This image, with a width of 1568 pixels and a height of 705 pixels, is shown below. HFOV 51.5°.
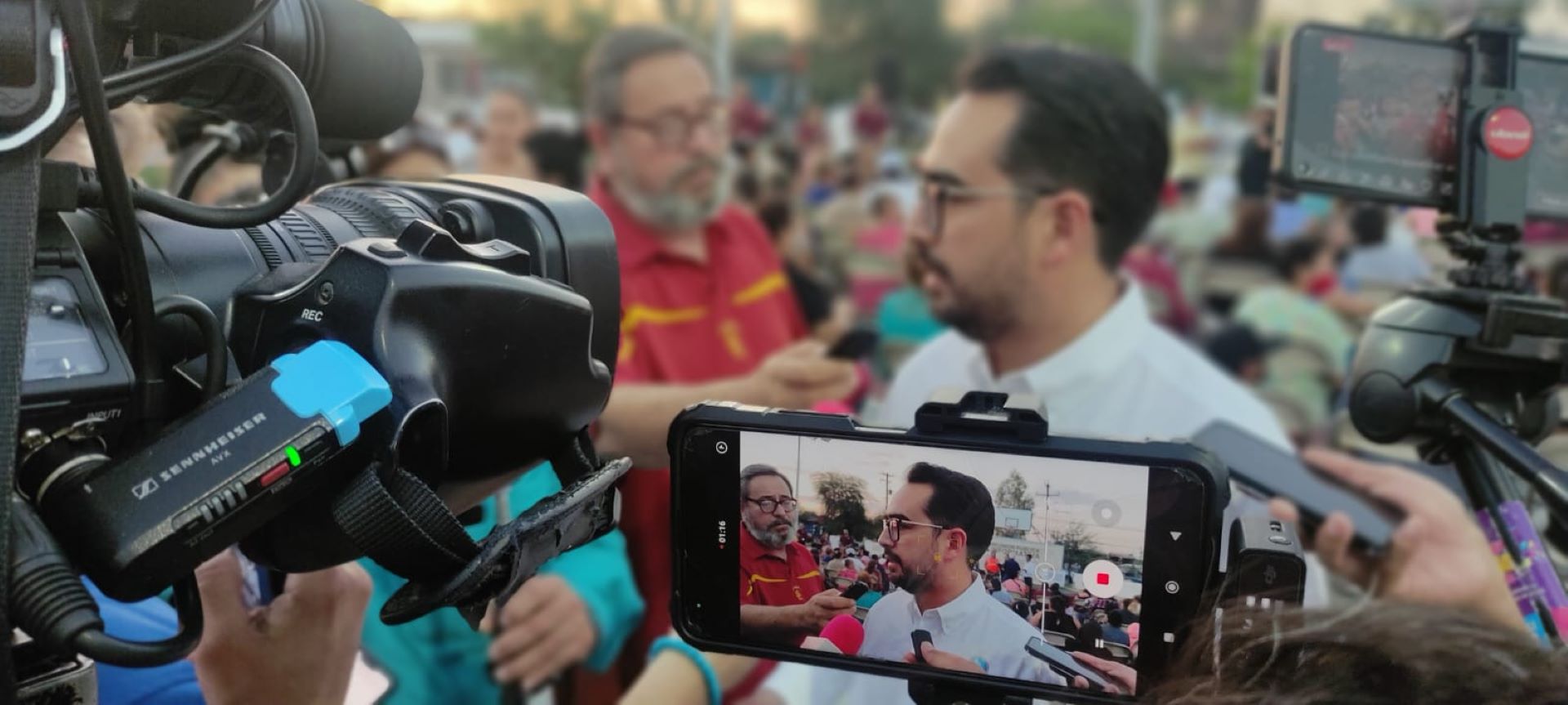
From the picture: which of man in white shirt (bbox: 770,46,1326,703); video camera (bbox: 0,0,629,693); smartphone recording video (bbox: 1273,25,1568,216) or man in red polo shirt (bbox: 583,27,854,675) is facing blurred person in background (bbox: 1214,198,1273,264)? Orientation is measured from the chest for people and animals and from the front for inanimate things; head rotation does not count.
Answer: the video camera

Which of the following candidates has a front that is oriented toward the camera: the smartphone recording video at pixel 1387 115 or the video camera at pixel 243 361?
the smartphone recording video

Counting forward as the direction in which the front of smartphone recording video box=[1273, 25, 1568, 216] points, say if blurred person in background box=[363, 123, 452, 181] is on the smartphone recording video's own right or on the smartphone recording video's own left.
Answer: on the smartphone recording video's own right

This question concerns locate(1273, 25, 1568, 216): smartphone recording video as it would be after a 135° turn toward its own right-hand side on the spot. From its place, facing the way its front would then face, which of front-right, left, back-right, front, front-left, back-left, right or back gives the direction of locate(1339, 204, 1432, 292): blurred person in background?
front-right

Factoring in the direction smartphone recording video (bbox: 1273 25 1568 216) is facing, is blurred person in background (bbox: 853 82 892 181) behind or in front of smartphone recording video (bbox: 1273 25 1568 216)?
behind

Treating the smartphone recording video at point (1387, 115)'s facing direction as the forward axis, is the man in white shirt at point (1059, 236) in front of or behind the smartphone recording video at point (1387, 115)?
behind

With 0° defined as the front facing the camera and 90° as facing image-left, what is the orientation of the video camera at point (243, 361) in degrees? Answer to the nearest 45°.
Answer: approximately 225°

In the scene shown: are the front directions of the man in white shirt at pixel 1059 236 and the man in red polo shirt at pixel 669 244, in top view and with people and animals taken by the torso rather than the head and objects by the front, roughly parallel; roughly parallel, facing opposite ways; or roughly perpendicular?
roughly perpendicular

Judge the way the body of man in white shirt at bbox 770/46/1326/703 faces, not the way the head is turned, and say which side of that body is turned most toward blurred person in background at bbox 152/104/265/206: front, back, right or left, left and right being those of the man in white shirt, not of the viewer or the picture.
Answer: front

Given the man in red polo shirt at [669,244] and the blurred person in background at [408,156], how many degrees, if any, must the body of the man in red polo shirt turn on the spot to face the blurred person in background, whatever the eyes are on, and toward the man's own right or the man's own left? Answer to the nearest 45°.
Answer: approximately 180°

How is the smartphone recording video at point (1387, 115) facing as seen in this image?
toward the camera

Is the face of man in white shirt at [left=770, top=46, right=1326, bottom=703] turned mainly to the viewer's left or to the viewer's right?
to the viewer's left

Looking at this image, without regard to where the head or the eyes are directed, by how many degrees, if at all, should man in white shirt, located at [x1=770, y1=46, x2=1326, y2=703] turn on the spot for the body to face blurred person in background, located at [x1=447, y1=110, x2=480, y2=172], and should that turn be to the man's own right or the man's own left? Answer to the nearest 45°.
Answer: approximately 90° to the man's own right

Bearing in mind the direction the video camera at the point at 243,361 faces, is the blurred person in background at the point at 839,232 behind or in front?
in front

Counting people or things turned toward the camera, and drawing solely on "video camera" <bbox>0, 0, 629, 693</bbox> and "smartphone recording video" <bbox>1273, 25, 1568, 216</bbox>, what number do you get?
1
